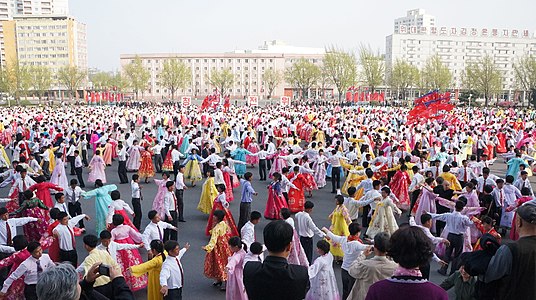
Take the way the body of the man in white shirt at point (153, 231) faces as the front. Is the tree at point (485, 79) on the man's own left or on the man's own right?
on the man's own left

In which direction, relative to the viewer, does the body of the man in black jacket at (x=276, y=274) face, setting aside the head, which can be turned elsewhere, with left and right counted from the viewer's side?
facing away from the viewer

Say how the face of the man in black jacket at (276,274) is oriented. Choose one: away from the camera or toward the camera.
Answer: away from the camera

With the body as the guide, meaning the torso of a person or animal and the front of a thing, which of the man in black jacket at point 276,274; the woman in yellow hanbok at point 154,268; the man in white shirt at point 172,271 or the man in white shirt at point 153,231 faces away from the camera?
the man in black jacket

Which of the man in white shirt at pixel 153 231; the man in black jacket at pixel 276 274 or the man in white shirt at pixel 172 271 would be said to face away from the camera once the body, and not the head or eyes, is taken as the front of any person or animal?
the man in black jacket
